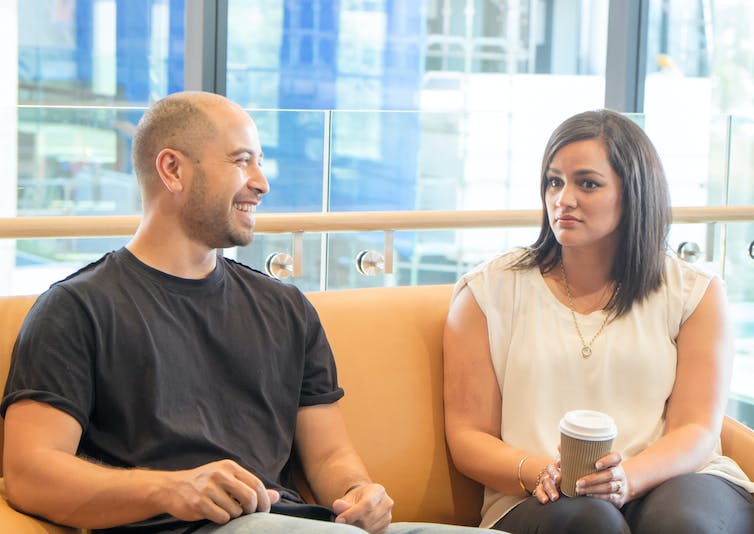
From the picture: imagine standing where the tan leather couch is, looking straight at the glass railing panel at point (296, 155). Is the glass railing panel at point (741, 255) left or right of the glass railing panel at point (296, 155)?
right

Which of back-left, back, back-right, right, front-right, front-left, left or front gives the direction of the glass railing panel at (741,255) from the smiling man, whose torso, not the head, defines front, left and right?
left

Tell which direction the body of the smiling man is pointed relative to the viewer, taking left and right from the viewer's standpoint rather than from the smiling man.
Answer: facing the viewer and to the right of the viewer

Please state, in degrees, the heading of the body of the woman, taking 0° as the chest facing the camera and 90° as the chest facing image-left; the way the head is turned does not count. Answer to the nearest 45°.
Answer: approximately 0°

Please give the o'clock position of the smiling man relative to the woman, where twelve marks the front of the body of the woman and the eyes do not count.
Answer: The smiling man is roughly at 2 o'clock from the woman.

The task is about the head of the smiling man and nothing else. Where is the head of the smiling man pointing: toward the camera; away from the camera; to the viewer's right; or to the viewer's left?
to the viewer's right

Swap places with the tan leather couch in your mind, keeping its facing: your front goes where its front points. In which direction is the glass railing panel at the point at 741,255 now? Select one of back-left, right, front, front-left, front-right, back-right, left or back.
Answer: back-left

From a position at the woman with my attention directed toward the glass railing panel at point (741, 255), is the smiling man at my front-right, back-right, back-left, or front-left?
back-left

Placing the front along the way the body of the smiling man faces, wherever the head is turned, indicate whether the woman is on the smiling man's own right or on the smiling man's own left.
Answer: on the smiling man's own left

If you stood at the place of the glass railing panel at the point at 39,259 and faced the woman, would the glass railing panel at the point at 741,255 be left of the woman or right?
left

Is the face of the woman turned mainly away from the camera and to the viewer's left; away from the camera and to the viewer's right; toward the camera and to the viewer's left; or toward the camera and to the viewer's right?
toward the camera and to the viewer's left
